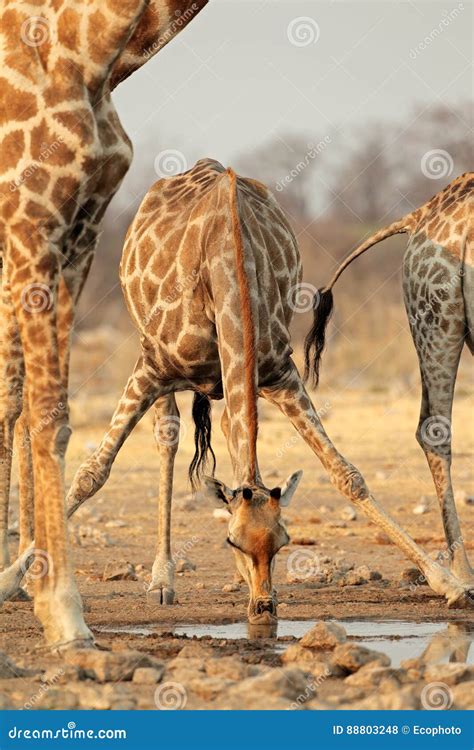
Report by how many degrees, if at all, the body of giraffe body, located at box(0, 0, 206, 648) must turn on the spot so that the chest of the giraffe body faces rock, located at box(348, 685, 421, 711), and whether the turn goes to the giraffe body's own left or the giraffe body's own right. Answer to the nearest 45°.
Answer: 0° — it already faces it

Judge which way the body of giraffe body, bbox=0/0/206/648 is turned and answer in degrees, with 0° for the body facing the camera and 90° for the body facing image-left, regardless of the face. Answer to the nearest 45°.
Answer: approximately 315°

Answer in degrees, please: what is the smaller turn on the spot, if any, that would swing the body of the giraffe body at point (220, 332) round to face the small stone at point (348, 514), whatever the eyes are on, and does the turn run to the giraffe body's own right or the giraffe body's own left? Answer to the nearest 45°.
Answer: approximately 180°

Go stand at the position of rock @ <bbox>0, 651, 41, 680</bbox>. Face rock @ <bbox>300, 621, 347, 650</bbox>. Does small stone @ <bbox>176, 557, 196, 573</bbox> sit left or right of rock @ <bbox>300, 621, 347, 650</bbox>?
left

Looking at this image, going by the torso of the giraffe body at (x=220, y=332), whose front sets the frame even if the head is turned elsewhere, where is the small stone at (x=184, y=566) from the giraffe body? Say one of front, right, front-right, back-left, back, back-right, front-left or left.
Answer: back

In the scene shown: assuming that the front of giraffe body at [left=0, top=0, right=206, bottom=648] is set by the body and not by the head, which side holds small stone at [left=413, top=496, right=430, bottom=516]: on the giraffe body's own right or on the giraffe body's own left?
on the giraffe body's own left

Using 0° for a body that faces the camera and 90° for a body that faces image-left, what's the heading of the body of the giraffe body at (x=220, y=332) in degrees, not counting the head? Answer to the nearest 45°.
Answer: approximately 0°
